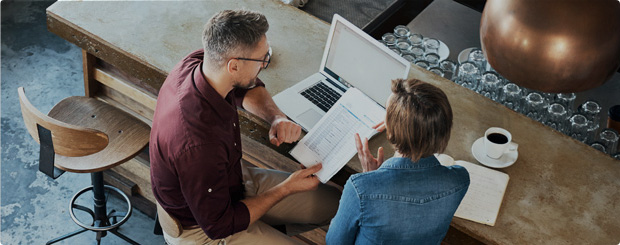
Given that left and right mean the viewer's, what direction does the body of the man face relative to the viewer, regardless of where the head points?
facing to the right of the viewer

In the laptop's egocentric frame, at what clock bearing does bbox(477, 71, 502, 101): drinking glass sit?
The drinking glass is roughly at 7 o'clock from the laptop.

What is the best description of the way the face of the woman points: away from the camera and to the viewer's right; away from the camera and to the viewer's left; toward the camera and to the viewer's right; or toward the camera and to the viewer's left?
away from the camera and to the viewer's left

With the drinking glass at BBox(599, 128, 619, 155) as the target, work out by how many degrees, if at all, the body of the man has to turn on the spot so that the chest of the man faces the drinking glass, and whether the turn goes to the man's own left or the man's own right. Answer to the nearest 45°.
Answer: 0° — they already face it

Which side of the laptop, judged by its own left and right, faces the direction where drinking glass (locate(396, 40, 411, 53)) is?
back

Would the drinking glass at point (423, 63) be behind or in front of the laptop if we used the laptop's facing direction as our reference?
behind

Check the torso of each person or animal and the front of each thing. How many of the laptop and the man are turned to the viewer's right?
1

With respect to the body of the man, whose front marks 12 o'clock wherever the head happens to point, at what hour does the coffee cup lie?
The coffee cup is roughly at 12 o'clock from the man.

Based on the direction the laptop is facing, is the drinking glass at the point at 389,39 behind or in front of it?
behind

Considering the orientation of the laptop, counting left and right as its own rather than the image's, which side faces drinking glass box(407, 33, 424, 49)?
back

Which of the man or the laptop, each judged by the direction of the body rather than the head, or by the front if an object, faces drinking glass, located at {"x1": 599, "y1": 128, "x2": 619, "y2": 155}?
the man

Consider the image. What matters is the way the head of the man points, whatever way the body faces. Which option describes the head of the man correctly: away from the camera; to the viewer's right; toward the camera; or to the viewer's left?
to the viewer's right

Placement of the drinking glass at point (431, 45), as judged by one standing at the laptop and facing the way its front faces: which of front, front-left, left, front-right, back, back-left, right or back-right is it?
back

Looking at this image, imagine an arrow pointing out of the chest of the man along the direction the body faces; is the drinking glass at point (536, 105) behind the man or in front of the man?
in front

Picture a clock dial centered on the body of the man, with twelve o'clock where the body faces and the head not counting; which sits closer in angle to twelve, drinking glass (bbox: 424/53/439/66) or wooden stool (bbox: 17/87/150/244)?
the drinking glass
